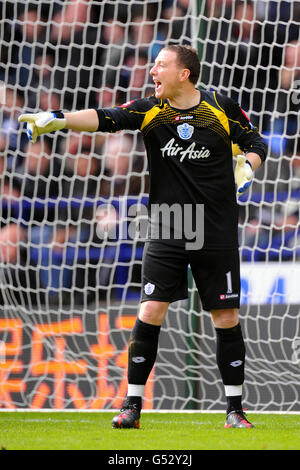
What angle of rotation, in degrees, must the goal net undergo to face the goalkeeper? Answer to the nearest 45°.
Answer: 0° — it already faces them

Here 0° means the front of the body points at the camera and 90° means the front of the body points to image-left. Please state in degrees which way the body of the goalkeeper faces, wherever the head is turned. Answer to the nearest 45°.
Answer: approximately 0°

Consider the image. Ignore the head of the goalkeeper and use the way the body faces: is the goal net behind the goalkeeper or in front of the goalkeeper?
behind

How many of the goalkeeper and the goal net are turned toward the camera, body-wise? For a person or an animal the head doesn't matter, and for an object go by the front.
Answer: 2

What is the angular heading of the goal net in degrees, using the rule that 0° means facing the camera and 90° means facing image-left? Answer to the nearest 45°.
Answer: approximately 0°
